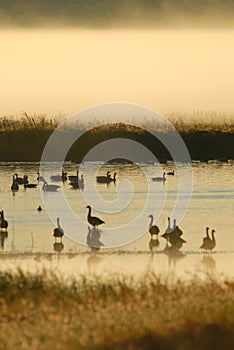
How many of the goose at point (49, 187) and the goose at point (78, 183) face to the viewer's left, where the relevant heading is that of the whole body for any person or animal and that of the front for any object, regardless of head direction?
1

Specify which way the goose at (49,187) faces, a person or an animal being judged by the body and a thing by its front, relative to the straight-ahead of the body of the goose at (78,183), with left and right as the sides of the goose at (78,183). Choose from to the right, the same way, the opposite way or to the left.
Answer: the opposite way

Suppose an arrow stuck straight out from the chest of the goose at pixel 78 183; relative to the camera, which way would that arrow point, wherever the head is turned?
to the viewer's right

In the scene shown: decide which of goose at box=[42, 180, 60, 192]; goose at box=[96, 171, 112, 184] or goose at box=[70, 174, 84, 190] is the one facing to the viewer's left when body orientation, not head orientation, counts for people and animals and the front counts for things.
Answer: goose at box=[42, 180, 60, 192]

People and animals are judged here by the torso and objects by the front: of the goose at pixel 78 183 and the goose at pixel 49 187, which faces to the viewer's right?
the goose at pixel 78 183

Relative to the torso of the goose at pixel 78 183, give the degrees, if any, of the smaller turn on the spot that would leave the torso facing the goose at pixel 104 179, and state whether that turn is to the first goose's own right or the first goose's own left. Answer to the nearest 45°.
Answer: approximately 45° to the first goose's own left

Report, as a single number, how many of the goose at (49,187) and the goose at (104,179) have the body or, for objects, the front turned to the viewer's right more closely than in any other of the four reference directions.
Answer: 1

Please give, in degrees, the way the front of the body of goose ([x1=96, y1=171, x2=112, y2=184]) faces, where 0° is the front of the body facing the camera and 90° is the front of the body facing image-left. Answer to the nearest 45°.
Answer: approximately 270°

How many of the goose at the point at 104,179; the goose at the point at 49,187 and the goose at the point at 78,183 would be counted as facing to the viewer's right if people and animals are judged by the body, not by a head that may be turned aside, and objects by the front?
2

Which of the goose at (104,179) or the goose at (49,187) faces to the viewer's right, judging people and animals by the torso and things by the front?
the goose at (104,179)

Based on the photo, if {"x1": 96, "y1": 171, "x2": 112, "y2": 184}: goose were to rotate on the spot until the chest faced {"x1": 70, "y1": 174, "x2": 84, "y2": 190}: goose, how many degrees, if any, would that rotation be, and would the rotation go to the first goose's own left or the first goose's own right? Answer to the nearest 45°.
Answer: approximately 135° to the first goose's own right
